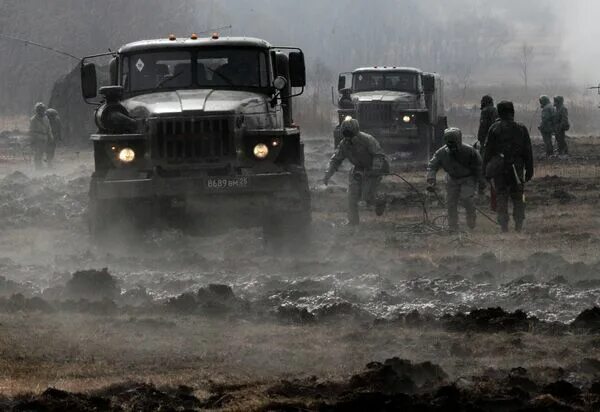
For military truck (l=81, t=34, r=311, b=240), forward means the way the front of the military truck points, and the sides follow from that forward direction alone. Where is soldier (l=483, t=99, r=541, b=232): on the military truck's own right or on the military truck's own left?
on the military truck's own left

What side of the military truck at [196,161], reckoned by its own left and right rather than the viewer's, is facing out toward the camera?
front

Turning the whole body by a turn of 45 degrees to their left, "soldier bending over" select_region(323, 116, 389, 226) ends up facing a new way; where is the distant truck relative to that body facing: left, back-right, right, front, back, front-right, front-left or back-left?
back

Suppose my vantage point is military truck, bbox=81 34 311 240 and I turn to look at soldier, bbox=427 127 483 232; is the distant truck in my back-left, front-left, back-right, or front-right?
front-left

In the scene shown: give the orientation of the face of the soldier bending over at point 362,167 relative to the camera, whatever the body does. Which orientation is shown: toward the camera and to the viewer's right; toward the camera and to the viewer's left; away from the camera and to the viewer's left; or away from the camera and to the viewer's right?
toward the camera and to the viewer's left

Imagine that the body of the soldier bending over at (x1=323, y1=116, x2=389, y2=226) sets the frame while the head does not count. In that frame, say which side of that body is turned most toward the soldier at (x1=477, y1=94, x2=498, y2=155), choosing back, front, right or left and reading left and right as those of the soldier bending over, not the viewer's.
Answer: back

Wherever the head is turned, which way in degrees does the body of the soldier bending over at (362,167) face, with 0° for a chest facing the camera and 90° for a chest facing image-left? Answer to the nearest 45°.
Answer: approximately 45°

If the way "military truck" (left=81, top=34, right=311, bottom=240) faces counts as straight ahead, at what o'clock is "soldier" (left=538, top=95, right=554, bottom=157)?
The soldier is roughly at 7 o'clock from the military truck.

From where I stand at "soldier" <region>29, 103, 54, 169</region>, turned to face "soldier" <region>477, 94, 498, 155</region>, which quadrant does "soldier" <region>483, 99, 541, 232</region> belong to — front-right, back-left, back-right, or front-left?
front-right

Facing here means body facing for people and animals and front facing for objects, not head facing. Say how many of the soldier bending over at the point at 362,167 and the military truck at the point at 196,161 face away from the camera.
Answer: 0

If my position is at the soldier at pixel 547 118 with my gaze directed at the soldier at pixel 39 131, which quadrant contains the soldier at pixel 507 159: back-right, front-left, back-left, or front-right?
front-left
